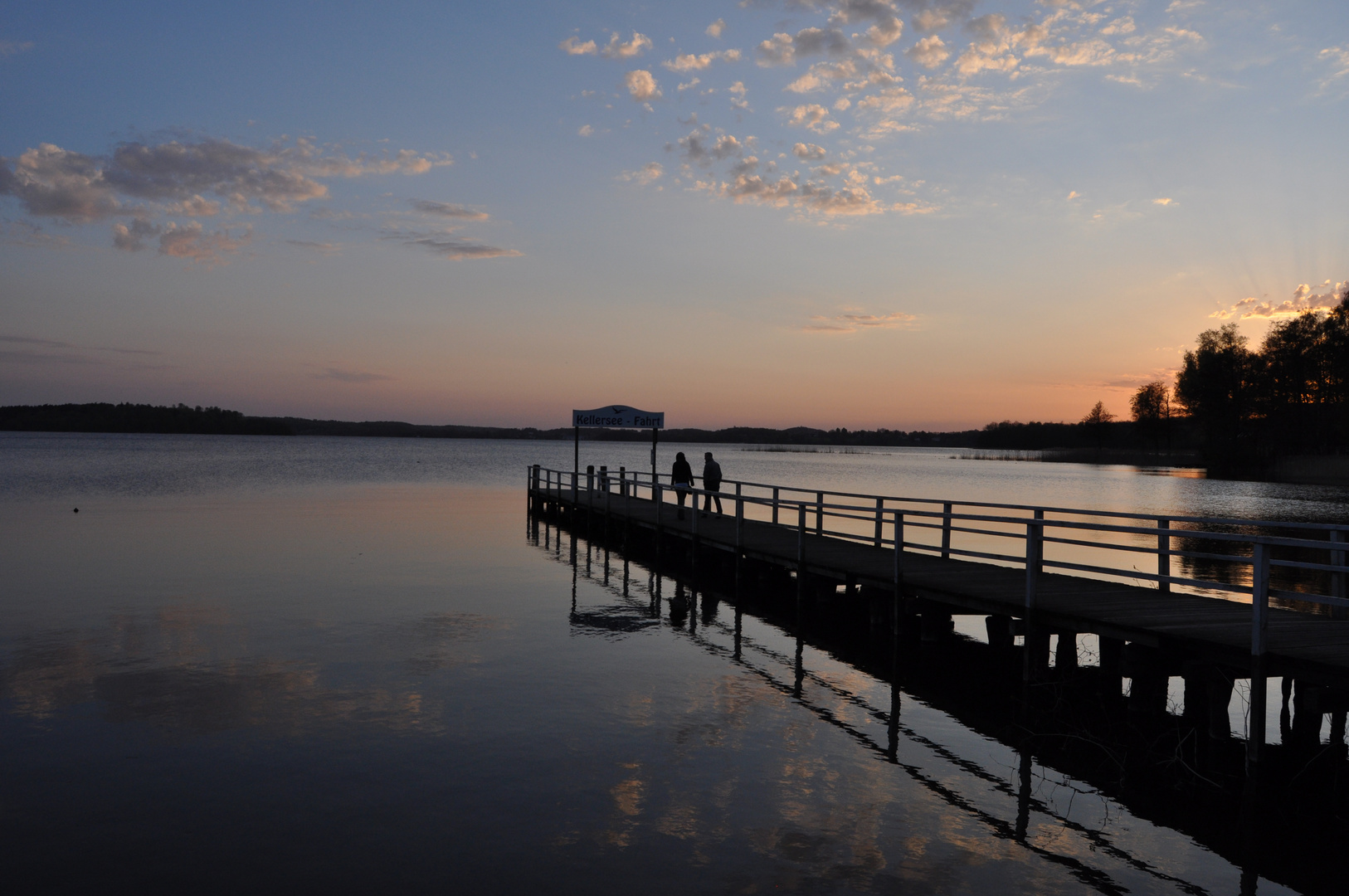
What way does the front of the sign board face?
toward the camera
